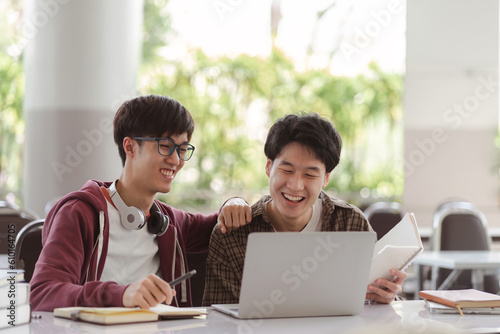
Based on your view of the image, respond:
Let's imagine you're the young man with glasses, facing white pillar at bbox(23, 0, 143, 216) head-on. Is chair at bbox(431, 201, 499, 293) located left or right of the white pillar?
right

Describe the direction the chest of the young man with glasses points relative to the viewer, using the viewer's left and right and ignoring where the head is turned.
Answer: facing the viewer and to the right of the viewer

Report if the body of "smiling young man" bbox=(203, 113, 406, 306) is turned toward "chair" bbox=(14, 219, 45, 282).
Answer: no

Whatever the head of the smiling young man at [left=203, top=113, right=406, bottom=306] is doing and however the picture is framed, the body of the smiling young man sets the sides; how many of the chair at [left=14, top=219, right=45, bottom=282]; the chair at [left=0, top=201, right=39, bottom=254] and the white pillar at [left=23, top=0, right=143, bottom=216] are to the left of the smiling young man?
0

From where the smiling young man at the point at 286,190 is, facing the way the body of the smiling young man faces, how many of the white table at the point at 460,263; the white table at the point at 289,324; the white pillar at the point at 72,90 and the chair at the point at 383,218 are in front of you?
1

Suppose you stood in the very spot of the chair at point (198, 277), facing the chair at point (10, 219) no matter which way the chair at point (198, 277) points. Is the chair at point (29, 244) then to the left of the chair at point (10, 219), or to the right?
left

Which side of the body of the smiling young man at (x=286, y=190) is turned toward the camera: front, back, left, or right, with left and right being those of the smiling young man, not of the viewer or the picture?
front

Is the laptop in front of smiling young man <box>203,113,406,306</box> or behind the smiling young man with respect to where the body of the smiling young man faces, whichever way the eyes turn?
in front

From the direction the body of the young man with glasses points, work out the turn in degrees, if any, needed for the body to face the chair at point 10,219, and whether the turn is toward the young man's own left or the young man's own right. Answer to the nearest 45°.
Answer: approximately 180°

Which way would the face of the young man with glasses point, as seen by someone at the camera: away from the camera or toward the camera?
toward the camera
